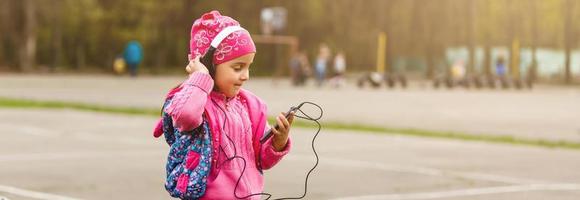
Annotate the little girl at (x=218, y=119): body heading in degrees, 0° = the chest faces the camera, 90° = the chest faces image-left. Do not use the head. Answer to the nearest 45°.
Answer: approximately 315°

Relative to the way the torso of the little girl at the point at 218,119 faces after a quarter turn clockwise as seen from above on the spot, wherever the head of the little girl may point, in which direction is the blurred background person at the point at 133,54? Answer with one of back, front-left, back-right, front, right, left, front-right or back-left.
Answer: back-right
